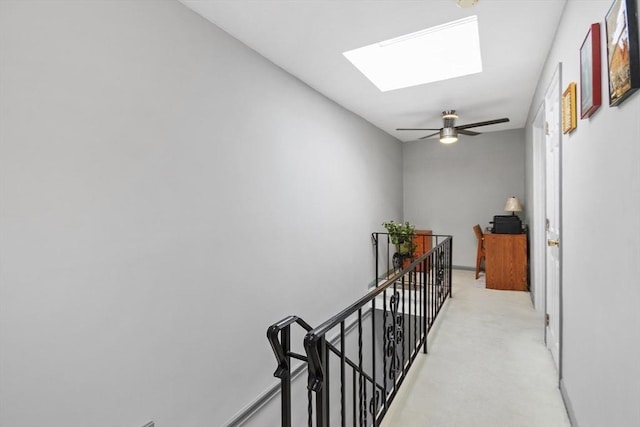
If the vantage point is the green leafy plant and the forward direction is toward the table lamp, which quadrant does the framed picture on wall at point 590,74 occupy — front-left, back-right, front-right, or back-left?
back-right

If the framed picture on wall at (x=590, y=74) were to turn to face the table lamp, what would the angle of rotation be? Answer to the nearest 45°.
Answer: approximately 90° to its right

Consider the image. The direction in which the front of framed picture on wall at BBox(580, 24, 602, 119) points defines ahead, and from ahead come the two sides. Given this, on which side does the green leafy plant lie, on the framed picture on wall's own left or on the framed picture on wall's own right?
on the framed picture on wall's own right

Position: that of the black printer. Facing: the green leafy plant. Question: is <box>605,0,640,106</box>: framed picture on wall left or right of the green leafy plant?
left

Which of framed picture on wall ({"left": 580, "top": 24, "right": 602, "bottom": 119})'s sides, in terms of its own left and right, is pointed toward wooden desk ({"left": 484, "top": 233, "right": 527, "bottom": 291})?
right

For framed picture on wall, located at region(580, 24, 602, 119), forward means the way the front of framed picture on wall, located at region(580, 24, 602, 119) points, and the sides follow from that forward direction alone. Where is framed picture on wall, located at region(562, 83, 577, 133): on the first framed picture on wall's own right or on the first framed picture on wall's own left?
on the first framed picture on wall's own right

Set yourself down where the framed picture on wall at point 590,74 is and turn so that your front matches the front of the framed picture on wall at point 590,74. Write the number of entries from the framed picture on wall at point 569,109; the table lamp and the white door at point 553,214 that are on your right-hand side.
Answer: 3

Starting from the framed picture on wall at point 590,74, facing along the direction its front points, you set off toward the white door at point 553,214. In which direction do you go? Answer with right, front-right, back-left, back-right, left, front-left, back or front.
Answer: right

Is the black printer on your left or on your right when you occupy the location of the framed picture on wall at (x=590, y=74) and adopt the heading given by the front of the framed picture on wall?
on your right

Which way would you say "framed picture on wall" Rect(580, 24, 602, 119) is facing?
to the viewer's left
